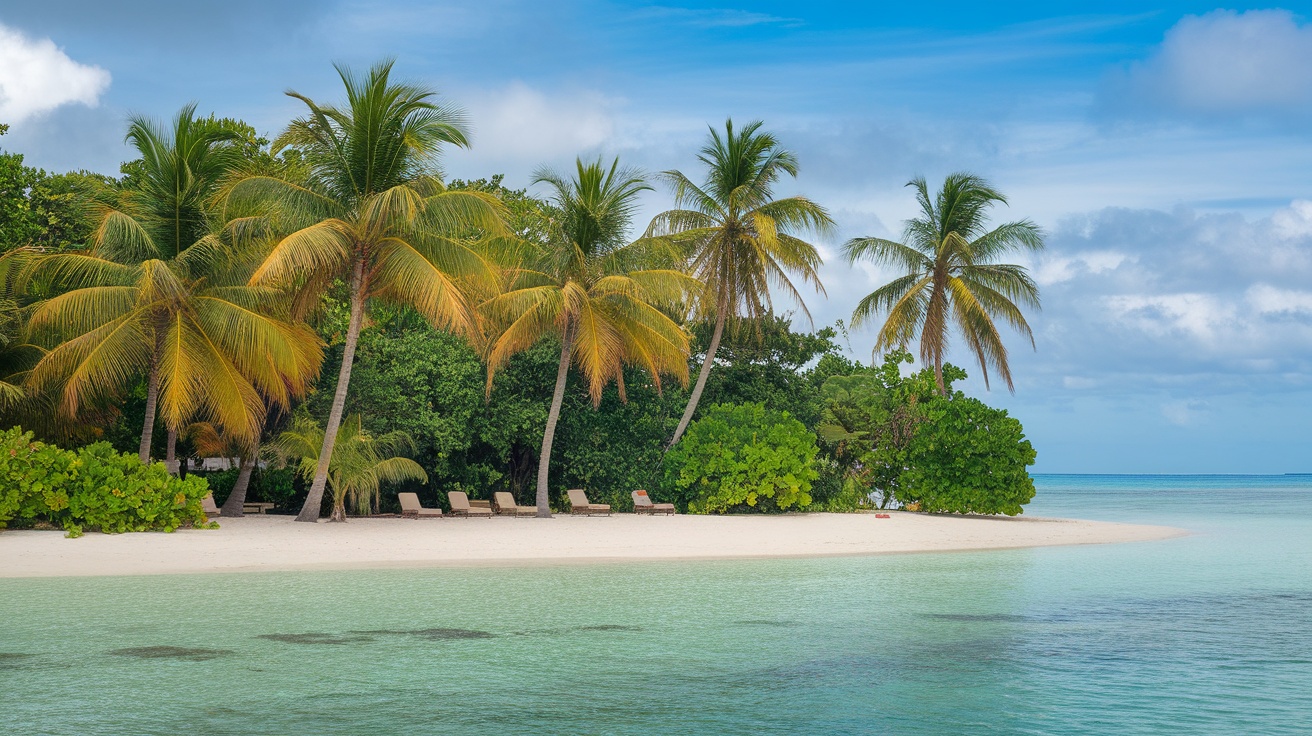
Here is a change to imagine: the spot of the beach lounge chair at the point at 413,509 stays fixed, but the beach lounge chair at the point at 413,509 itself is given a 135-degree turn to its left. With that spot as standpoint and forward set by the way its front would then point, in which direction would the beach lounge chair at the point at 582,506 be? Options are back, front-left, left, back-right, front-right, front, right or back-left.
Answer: back-right

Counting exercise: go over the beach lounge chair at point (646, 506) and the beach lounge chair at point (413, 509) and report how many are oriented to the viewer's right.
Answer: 2

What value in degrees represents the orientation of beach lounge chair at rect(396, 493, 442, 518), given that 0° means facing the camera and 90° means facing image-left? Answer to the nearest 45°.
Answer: approximately 270°

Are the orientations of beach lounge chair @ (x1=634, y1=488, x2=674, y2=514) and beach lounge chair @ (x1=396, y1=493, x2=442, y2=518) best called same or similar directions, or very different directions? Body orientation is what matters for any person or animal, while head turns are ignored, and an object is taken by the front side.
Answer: same or similar directions

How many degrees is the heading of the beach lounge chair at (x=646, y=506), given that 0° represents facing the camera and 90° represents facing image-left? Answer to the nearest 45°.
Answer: approximately 270°

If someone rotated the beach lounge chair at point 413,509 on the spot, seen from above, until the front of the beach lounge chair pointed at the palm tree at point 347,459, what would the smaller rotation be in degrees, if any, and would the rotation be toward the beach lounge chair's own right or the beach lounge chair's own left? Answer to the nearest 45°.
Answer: approximately 135° to the beach lounge chair's own right

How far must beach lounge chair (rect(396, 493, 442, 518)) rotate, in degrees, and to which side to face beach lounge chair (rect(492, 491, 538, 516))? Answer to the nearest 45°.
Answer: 0° — it already faces it

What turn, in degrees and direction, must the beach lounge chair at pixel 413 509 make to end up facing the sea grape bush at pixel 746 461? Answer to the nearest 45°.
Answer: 0° — it already faces it

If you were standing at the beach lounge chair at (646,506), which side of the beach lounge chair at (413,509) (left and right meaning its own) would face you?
front

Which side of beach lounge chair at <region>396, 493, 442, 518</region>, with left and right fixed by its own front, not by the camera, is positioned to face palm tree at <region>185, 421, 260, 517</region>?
back

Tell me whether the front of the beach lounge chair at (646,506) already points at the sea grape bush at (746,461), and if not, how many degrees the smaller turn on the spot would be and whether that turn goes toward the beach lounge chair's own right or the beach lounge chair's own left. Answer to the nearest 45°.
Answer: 0° — it already faces it

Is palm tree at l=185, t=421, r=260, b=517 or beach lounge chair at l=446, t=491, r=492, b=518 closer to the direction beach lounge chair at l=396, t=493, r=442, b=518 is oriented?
the beach lounge chair

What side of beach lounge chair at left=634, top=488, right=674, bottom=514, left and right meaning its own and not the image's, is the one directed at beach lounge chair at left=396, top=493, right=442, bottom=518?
back

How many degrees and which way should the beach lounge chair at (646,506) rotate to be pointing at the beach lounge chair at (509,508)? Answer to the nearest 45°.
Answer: approximately 180°
